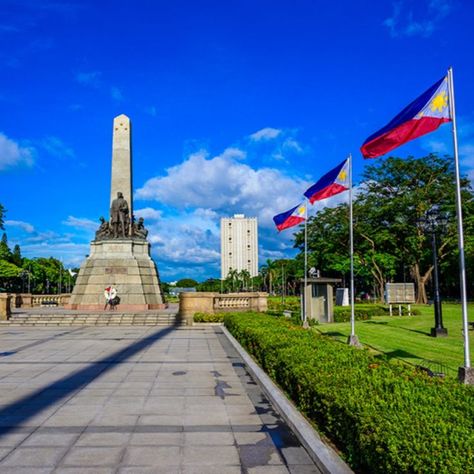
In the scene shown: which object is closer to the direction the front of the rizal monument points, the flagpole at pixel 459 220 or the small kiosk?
the flagpole

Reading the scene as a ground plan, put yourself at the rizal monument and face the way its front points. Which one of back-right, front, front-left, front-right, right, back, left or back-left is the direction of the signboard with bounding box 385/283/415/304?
front-left

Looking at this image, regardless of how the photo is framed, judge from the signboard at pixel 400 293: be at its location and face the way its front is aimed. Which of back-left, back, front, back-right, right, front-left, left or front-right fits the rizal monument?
right

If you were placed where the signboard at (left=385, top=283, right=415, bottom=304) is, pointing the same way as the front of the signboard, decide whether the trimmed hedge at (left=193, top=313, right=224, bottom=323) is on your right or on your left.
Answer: on your right

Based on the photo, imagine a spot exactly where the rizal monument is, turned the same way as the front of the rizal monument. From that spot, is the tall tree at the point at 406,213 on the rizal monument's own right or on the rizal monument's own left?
on the rizal monument's own left

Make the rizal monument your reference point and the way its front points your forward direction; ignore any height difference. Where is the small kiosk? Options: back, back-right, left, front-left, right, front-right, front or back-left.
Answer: front-left

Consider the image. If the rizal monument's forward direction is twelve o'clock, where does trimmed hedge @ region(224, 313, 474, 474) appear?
The trimmed hedge is roughly at 12 o'clock from the rizal monument.

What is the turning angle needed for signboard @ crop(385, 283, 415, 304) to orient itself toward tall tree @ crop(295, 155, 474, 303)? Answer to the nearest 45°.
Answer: approximately 180°

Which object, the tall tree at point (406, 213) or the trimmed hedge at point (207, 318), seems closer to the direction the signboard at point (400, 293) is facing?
the trimmed hedge

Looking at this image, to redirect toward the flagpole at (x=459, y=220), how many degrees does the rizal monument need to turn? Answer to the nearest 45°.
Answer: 0° — it already faces it

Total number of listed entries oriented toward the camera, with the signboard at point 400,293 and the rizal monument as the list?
2

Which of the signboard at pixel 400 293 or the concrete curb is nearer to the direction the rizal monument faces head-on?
the concrete curb

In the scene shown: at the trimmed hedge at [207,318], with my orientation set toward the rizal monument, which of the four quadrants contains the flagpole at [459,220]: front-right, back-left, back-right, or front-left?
back-left
